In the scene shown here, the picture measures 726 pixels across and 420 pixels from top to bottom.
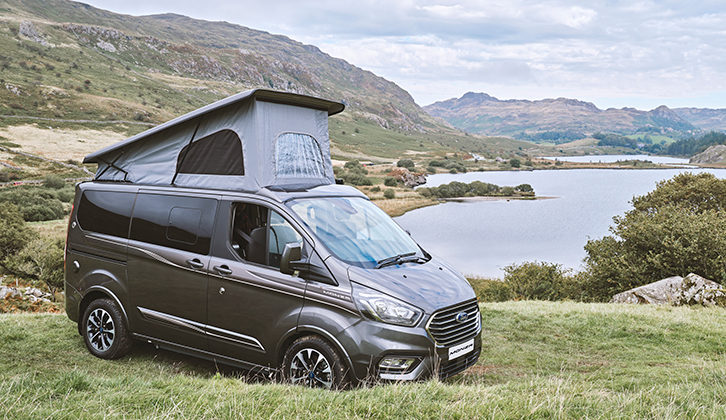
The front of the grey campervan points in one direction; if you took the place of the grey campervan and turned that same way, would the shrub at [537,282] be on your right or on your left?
on your left

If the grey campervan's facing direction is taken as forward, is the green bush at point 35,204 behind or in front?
behind

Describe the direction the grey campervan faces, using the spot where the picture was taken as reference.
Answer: facing the viewer and to the right of the viewer

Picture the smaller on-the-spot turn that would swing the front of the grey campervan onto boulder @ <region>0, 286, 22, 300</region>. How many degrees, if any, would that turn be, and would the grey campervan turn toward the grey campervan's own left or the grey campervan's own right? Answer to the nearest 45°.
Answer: approximately 180°

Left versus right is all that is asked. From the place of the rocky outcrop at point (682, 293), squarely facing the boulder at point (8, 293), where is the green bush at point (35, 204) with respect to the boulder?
right

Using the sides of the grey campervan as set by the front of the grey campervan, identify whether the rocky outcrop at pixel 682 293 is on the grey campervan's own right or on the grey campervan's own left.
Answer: on the grey campervan's own left

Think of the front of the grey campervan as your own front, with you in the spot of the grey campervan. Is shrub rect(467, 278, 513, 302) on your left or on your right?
on your left

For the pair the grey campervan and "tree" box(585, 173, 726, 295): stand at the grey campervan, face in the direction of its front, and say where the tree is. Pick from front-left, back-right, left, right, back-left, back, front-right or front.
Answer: left
